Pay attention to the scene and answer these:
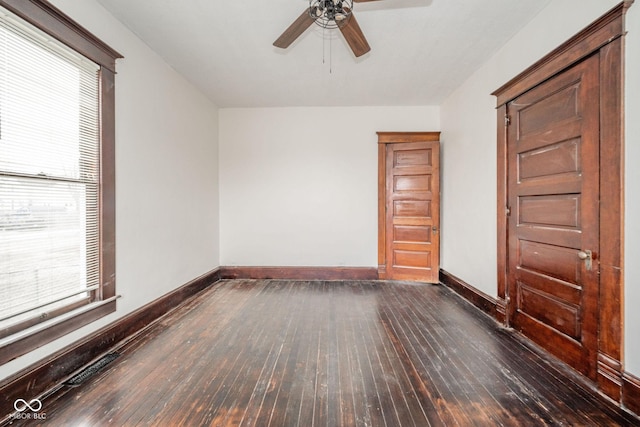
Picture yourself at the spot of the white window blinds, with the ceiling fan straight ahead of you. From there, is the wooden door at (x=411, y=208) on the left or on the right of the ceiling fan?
left

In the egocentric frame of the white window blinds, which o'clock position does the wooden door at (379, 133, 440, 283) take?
The wooden door is roughly at 11 o'clock from the white window blinds.

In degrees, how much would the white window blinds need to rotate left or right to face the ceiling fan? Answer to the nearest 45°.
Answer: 0° — it already faces it

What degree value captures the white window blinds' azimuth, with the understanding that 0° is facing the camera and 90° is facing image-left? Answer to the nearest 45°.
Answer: approximately 315°

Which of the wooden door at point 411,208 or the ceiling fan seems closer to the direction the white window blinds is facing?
the ceiling fan

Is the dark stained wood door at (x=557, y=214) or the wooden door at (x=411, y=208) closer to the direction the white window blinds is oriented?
the dark stained wood door

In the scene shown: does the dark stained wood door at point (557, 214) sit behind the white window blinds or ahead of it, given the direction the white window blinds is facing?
ahead
